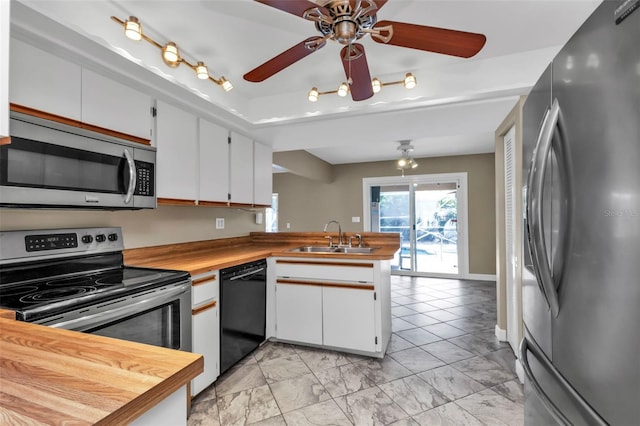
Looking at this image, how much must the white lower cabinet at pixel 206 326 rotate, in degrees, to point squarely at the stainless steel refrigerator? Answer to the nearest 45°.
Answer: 0° — it already faces it

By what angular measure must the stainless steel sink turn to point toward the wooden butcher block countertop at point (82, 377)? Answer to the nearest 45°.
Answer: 0° — it already faces it

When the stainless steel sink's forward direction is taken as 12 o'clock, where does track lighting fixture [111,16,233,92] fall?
The track lighting fixture is roughly at 1 o'clock from the stainless steel sink.

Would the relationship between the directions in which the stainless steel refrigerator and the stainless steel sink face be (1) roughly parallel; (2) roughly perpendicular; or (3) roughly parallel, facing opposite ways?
roughly perpendicular

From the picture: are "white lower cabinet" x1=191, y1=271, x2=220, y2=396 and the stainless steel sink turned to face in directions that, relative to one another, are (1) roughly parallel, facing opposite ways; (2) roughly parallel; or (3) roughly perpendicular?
roughly perpendicular

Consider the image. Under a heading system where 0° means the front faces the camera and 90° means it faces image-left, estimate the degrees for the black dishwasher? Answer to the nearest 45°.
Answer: approximately 315°

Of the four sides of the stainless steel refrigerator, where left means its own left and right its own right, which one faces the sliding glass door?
right

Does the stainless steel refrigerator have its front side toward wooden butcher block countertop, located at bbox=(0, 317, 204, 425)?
yes

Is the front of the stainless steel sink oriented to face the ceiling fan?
yes

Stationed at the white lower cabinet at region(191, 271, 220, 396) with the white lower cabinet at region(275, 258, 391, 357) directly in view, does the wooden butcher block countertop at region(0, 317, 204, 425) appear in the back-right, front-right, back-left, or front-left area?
back-right

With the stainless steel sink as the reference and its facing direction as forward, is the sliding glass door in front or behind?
behind

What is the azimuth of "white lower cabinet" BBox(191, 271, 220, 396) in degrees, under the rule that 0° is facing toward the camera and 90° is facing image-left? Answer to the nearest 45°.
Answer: approximately 315°
